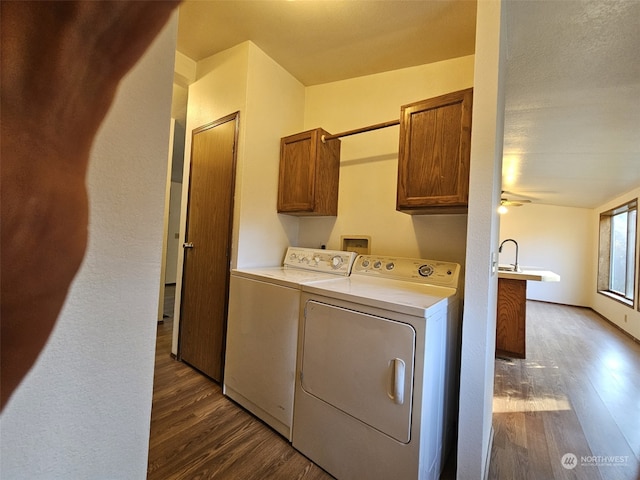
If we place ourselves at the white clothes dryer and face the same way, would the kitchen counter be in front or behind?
behind

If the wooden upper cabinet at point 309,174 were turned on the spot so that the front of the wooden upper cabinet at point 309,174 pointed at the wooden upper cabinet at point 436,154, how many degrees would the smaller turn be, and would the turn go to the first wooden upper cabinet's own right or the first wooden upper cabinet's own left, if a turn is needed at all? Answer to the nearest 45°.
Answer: approximately 90° to the first wooden upper cabinet's own left

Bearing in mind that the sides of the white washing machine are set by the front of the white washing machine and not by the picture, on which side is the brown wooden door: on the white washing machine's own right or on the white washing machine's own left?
on the white washing machine's own right
